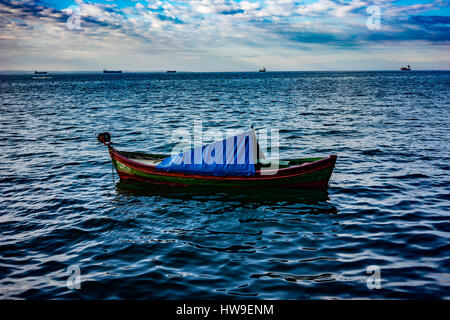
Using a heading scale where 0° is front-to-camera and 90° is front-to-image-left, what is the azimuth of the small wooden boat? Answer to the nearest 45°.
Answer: approximately 90°
